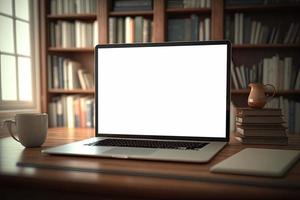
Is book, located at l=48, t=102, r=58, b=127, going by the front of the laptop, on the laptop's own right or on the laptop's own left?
on the laptop's own right

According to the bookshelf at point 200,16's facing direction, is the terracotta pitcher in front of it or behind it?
in front

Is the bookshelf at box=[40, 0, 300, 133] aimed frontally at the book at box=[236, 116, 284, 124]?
yes

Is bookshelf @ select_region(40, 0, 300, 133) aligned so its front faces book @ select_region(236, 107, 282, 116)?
yes

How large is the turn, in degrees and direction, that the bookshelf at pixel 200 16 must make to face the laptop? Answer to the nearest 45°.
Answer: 0° — it already faces it

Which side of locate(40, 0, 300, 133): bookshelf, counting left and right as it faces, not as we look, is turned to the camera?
front

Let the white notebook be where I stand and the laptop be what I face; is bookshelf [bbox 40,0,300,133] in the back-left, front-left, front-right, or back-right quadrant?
front-right

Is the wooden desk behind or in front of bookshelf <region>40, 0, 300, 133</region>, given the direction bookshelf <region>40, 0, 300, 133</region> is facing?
in front

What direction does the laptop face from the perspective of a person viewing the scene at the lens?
facing the viewer and to the left of the viewer

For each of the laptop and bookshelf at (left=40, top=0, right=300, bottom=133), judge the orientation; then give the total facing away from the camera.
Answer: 0
